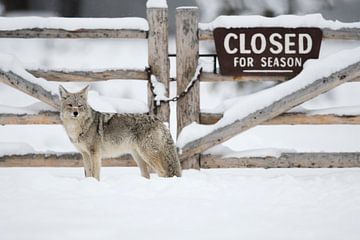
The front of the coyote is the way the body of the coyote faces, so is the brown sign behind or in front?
behind

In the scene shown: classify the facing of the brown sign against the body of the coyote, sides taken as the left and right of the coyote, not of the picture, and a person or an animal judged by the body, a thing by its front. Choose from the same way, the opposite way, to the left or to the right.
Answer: to the left

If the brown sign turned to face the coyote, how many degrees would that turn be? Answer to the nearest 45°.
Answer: approximately 45° to its right

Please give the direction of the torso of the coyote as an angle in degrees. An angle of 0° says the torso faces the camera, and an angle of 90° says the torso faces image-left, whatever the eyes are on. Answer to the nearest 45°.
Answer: approximately 90°

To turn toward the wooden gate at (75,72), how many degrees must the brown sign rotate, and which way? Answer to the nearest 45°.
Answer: approximately 90° to its right

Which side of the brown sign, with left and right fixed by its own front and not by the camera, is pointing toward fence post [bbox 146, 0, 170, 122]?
right

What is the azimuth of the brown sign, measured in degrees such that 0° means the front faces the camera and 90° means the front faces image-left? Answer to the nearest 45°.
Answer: approximately 0°
